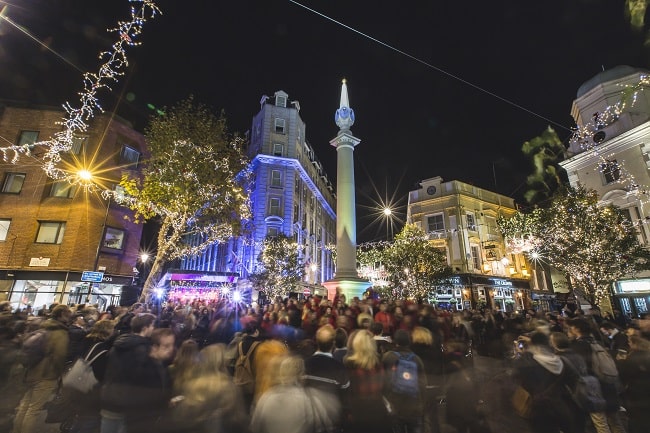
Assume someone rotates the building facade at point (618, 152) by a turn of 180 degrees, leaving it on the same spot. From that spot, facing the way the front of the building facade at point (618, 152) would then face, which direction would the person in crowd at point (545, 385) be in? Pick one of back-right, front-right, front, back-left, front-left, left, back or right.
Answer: back-right

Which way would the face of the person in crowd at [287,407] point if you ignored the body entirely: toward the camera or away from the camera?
away from the camera

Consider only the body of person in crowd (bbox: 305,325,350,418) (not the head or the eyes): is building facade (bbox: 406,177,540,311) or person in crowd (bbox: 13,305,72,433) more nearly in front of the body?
the building facade

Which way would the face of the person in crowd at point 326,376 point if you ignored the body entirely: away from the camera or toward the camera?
away from the camera

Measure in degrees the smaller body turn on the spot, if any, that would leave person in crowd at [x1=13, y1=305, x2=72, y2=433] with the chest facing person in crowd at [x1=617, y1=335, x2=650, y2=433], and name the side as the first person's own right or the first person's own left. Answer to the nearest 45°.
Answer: approximately 45° to the first person's own right

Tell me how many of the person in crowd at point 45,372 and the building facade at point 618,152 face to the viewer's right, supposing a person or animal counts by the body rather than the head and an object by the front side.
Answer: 1

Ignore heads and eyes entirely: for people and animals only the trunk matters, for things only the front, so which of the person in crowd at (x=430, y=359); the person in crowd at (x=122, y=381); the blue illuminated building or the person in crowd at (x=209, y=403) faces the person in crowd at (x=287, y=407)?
the blue illuminated building

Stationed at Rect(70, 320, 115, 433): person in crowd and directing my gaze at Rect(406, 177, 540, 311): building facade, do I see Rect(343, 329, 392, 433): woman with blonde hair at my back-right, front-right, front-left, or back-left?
front-right

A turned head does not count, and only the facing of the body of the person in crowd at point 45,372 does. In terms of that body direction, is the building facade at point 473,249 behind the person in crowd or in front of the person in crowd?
in front

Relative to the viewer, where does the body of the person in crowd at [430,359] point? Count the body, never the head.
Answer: away from the camera

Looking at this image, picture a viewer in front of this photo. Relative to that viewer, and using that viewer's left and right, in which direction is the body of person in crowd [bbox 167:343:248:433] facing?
facing away from the viewer

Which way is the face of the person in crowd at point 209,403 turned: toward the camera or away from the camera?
away from the camera

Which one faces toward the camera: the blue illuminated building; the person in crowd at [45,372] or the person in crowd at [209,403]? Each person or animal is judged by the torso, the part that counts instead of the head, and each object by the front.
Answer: the blue illuminated building

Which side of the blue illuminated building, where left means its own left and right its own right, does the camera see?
front

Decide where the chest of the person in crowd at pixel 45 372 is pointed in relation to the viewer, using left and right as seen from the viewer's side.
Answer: facing to the right of the viewer

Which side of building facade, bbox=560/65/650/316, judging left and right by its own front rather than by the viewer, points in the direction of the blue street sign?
front

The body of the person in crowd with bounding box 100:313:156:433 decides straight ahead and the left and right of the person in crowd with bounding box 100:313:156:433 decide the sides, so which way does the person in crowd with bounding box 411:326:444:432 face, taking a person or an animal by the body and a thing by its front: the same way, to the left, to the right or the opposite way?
the same way

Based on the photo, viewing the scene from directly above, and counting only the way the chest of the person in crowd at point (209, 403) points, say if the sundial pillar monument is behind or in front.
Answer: in front

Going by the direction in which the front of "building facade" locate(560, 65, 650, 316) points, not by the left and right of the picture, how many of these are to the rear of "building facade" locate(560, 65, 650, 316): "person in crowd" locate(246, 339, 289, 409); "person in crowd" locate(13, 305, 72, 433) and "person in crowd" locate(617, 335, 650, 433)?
0

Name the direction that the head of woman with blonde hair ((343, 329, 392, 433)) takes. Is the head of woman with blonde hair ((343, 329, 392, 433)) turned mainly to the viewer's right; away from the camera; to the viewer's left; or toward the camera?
away from the camera

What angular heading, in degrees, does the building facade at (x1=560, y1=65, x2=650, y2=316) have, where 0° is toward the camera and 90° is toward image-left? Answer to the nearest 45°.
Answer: approximately 45°
